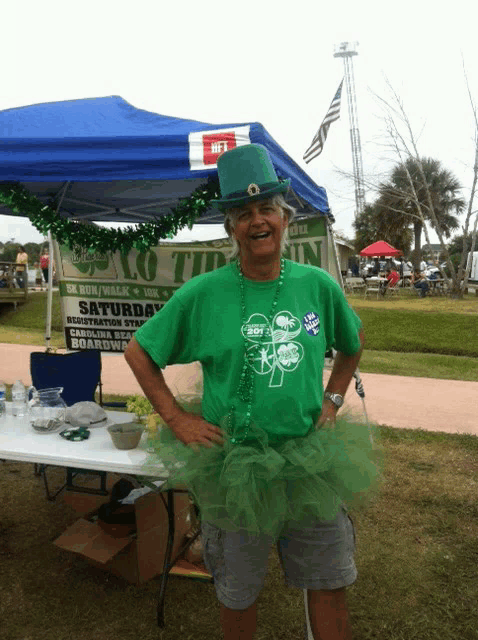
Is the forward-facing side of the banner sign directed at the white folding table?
yes

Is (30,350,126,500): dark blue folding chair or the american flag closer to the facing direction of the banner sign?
the dark blue folding chair

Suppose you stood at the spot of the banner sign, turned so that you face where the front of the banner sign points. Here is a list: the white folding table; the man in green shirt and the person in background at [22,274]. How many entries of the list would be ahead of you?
2

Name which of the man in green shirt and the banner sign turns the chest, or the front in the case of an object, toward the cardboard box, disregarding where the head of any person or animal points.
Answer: the banner sign

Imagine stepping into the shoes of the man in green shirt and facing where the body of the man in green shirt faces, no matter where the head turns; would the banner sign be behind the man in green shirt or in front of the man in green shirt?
behind

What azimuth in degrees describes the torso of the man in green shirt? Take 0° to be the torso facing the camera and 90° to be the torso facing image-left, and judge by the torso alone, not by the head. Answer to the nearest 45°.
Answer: approximately 0°

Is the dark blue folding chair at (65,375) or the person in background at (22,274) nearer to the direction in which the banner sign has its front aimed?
the dark blue folding chair

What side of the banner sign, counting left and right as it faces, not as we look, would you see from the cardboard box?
front

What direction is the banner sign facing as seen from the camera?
toward the camera

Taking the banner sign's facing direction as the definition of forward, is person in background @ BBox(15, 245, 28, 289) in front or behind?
behind

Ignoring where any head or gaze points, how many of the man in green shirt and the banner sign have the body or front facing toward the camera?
2
